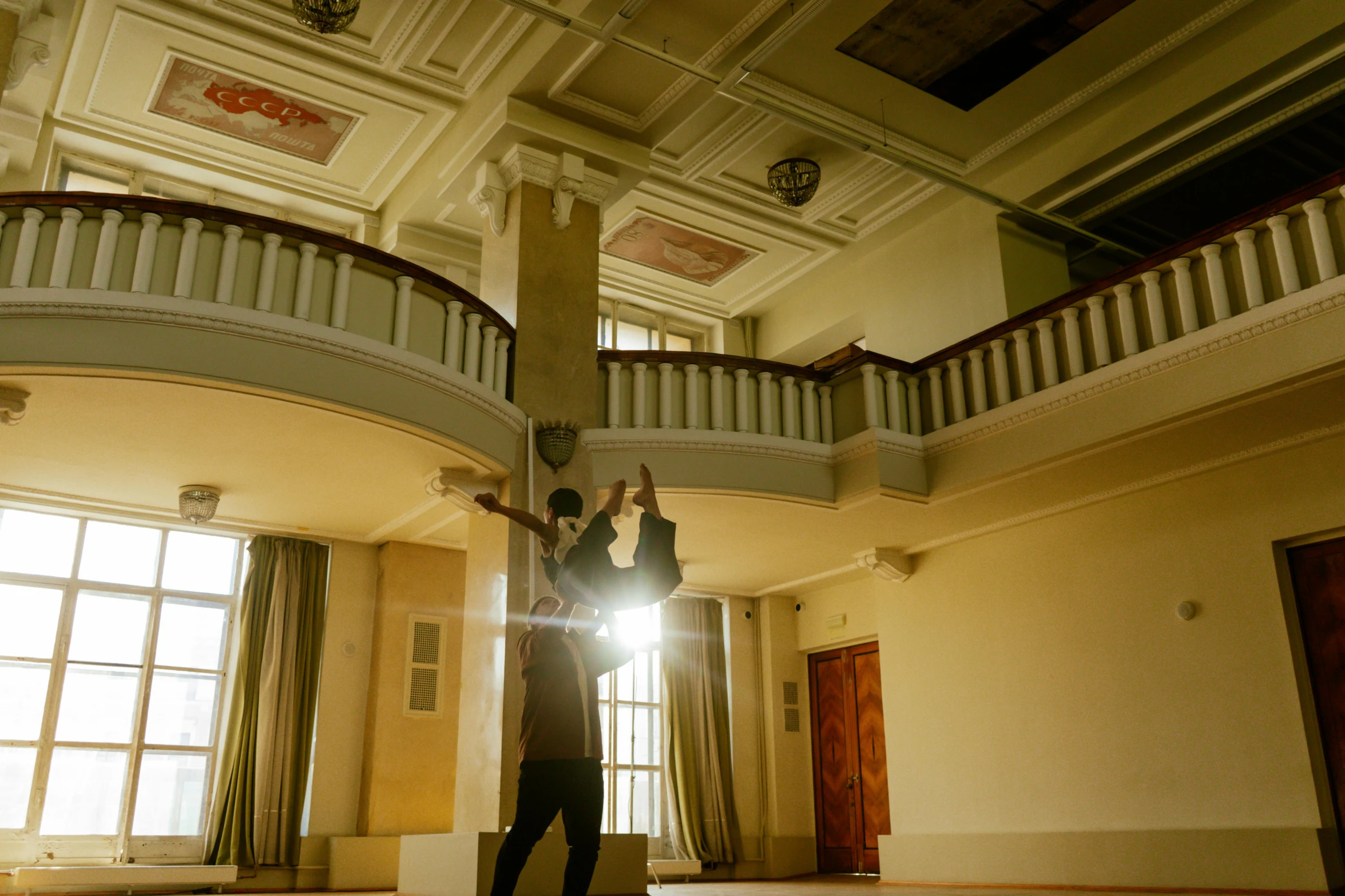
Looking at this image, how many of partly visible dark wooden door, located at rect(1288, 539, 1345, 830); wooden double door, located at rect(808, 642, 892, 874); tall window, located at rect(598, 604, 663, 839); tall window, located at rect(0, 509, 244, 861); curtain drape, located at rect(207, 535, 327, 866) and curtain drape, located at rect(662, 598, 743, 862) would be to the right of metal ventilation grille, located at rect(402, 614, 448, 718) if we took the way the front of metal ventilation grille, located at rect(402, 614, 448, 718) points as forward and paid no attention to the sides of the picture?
2

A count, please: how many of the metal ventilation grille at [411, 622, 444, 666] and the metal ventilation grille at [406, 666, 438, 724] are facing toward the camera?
2

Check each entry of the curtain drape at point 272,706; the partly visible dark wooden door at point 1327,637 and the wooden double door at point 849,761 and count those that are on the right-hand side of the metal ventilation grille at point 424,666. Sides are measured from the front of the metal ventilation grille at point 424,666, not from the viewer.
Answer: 1

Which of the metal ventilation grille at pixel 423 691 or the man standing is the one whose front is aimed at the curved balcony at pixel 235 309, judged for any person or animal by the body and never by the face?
the metal ventilation grille

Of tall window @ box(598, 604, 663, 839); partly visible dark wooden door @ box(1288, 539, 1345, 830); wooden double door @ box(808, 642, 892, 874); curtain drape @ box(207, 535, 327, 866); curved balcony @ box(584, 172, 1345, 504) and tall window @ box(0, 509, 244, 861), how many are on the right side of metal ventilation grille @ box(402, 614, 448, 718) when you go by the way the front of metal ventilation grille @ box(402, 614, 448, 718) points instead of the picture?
2

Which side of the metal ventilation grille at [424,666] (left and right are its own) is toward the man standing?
front

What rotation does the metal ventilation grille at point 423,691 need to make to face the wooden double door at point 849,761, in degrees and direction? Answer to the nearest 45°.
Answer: approximately 90° to its left
